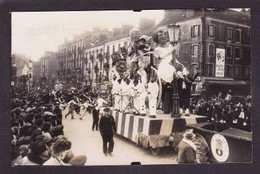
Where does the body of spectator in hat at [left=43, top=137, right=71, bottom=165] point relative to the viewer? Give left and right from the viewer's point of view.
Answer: facing away from the viewer and to the right of the viewer
